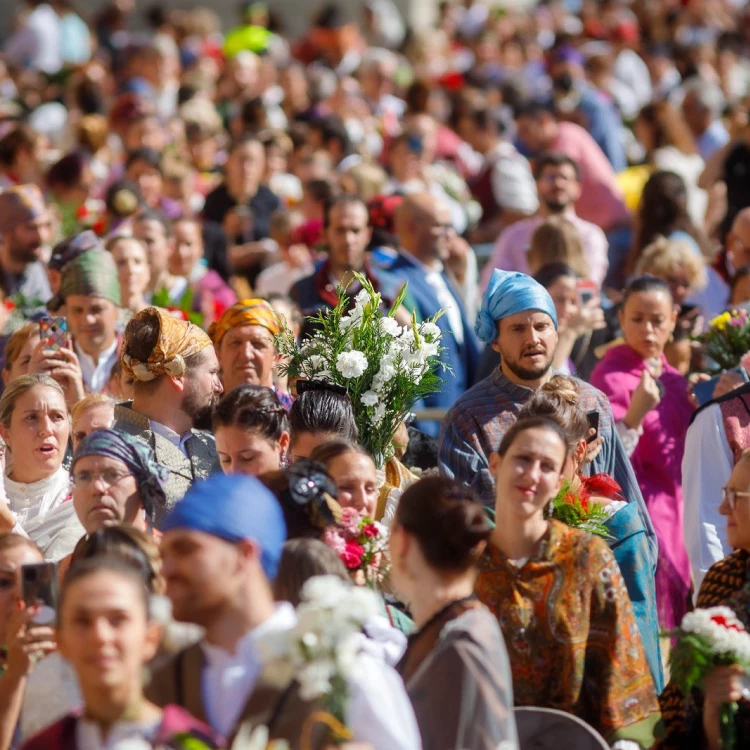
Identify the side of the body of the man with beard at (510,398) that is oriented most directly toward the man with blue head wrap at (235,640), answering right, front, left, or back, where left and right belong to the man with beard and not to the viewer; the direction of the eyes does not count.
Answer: front

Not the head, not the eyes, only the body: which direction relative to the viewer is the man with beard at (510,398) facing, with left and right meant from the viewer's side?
facing the viewer

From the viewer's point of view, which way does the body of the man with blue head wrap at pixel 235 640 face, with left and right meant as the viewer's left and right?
facing the viewer and to the left of the viewer

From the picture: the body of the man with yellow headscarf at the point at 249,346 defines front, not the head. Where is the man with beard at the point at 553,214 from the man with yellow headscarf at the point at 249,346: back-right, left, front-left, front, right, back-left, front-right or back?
back-left

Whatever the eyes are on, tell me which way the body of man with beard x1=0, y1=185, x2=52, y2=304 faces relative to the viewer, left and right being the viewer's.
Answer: facing the viewer and to the right of the viewer

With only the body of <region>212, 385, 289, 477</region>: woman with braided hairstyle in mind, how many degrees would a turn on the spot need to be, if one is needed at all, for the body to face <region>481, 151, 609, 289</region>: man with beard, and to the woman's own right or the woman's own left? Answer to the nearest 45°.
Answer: approximately 180°

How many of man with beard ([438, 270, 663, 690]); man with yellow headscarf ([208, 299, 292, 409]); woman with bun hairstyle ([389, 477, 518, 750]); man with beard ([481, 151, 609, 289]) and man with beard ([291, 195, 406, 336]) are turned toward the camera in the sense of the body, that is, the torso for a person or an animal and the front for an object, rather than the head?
4

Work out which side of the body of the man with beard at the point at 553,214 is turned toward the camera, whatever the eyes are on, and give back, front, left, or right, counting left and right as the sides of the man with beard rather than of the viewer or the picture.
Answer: front

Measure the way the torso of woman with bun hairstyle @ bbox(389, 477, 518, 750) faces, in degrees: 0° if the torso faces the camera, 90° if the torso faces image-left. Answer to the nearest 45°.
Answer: approximately 135°

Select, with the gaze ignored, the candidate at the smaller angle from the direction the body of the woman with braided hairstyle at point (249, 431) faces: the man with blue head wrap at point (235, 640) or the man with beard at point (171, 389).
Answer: the man with blue head wrap

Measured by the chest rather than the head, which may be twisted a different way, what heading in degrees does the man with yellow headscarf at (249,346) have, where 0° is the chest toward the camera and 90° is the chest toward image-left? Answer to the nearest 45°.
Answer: approximately 0°

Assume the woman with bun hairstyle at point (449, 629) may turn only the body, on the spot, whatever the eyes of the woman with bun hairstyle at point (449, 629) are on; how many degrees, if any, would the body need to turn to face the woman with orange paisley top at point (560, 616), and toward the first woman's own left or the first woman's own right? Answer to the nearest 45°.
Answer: approximately 90° to the first woman's own right

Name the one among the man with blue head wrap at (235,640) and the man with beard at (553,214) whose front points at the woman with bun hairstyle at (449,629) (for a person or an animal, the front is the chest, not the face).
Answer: the man with beard

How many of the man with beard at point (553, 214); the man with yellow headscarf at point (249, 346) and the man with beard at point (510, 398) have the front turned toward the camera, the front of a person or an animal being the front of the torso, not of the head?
3

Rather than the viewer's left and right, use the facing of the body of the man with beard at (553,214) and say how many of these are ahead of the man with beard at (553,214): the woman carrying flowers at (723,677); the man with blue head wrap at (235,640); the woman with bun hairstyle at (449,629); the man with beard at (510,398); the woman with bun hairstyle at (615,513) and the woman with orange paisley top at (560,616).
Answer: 6

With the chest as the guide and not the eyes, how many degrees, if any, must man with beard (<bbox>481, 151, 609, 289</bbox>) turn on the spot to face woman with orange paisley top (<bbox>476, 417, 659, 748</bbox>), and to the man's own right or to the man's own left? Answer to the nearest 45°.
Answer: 0° — they already face them
